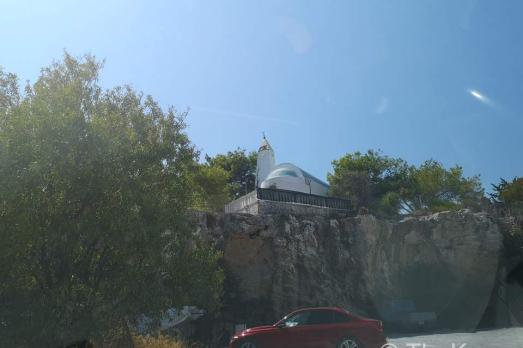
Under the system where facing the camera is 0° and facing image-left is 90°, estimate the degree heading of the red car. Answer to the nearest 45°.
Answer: approximately 90°

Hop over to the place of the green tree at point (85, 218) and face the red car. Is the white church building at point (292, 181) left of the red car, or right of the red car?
left

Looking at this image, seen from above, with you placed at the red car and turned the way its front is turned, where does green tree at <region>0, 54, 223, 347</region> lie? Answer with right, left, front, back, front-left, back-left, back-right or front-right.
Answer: front-left

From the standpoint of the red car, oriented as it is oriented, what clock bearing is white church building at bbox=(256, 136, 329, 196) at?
The white church building is roughly at 3 o'clock from the red car.
